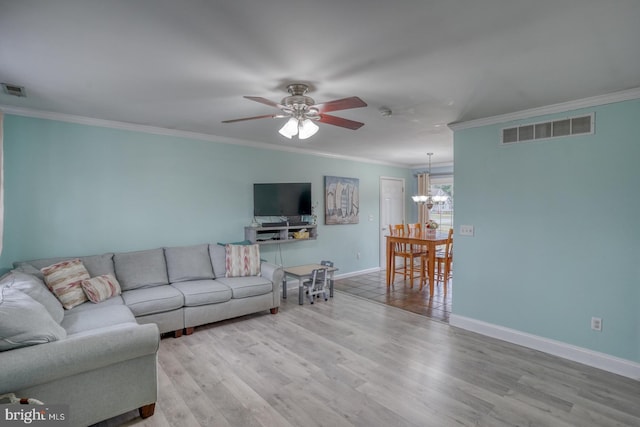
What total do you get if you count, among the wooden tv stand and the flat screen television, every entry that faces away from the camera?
0

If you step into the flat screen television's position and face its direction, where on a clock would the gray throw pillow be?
The gray throw pillow is roughly at 1 o'clock from the flat screen television.

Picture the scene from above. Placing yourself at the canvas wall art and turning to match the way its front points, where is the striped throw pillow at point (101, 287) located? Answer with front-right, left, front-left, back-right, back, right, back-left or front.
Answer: right

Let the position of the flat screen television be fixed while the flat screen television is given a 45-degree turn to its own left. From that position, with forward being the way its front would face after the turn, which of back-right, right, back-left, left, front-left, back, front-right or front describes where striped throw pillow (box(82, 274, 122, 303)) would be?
right

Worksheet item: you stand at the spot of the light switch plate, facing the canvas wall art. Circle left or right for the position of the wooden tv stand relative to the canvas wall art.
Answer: left

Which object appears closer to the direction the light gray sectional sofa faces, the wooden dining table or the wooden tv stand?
the wooden dining table

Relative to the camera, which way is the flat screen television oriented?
toward the camera

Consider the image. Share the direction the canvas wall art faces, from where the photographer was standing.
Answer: facing the viewer and to the right of the viewer

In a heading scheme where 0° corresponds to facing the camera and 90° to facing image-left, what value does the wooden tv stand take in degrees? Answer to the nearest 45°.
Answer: approximately 315°

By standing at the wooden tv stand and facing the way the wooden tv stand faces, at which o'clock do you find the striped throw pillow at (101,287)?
The striped throw pillow is roughly at 3 o'clock from the wooden tv stand.

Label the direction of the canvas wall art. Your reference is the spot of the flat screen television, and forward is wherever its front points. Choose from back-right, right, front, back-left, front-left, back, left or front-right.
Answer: back-left

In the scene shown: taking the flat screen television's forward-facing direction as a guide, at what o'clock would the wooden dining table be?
The wooden dining table is roughly at 9 o'clock from the flat screen television.
